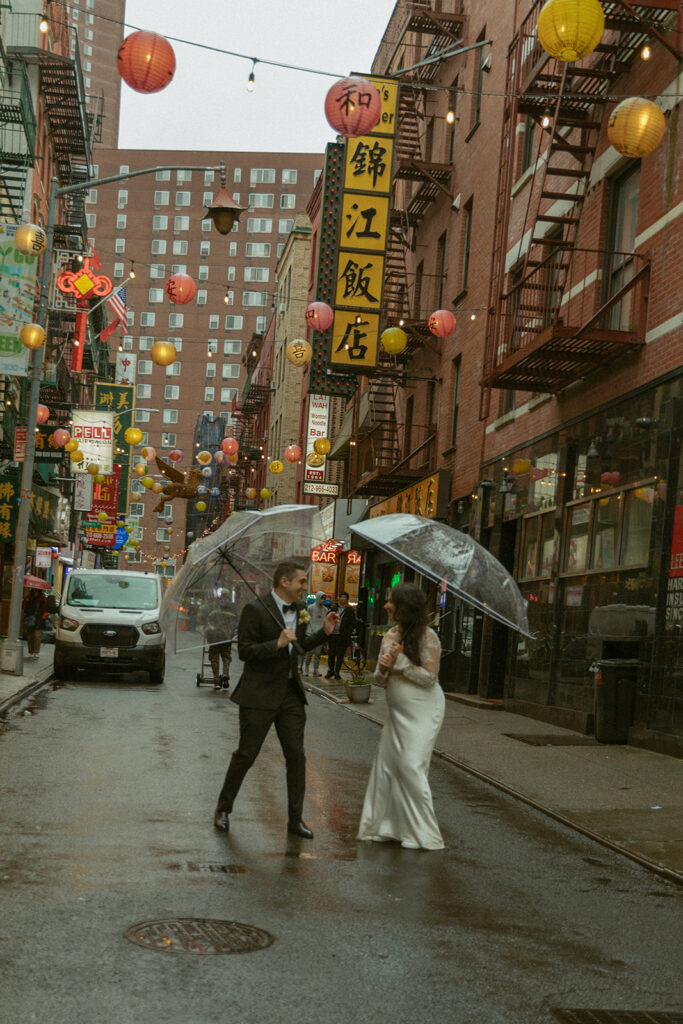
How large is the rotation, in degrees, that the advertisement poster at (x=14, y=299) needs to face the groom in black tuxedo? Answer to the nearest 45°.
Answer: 0° — it already faces them

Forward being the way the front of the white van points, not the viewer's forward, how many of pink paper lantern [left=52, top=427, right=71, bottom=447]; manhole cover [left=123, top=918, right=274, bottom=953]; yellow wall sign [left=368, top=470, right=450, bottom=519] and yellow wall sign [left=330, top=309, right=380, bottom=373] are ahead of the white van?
1

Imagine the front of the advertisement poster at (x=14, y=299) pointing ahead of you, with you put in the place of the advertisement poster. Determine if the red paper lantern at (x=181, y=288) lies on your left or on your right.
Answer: on your left

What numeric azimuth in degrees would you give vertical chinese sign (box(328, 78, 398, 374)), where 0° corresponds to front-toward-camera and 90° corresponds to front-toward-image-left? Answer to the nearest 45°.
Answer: approximately 0°

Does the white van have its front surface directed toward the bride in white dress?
yes

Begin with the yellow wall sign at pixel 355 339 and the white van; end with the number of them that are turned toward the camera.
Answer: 2

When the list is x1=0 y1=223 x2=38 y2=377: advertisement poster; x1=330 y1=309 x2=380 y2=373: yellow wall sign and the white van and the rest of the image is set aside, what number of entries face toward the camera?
3

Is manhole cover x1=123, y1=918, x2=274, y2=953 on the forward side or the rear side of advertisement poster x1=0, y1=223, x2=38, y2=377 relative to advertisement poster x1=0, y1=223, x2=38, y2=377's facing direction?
on the forward side

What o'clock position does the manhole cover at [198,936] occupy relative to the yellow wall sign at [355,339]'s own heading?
The manhole cover is roughly at 12 o'clock from the yellow wall sign.

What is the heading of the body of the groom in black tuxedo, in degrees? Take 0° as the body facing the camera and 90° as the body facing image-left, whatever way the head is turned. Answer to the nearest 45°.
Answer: approximately 315°
